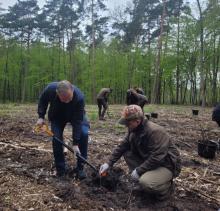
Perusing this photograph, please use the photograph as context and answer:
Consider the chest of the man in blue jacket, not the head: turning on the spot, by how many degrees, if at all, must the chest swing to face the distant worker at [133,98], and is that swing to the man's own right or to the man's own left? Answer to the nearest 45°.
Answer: approximately 135° to the man's own left

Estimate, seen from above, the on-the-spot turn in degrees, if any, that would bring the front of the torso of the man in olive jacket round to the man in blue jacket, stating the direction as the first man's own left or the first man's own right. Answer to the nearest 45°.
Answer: approximately 45° to the first man's own right

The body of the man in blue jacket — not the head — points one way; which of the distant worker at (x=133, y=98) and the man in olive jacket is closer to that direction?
the man in olive jacket

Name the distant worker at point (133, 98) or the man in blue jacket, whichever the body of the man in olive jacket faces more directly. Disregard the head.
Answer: the man in blue jacket

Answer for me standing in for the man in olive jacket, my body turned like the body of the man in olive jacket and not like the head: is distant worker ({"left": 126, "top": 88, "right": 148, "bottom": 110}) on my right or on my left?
on my right

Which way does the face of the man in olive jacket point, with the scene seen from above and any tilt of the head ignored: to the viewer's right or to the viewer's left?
to the viewer's left

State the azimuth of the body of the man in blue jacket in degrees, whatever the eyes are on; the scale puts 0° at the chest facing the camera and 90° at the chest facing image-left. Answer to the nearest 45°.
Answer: approximately 0°

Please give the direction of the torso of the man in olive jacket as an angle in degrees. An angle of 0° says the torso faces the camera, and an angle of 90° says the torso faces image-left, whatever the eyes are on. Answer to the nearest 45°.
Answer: approximately 45°
